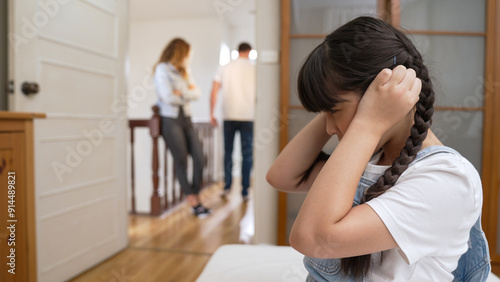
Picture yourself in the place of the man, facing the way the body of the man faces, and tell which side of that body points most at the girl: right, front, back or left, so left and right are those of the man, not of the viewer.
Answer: back

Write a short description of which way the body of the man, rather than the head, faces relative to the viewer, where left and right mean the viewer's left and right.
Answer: facing away from the viewer

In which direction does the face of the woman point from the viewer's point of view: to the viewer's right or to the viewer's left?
to the viewer's right

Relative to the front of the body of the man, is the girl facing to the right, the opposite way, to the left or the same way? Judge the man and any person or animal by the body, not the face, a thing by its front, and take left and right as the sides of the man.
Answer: to the left

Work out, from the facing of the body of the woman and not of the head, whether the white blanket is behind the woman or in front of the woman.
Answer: in front

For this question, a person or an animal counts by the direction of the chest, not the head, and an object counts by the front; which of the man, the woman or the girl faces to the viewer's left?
the girl

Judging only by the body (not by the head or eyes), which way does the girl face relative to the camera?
to the viewer's left
